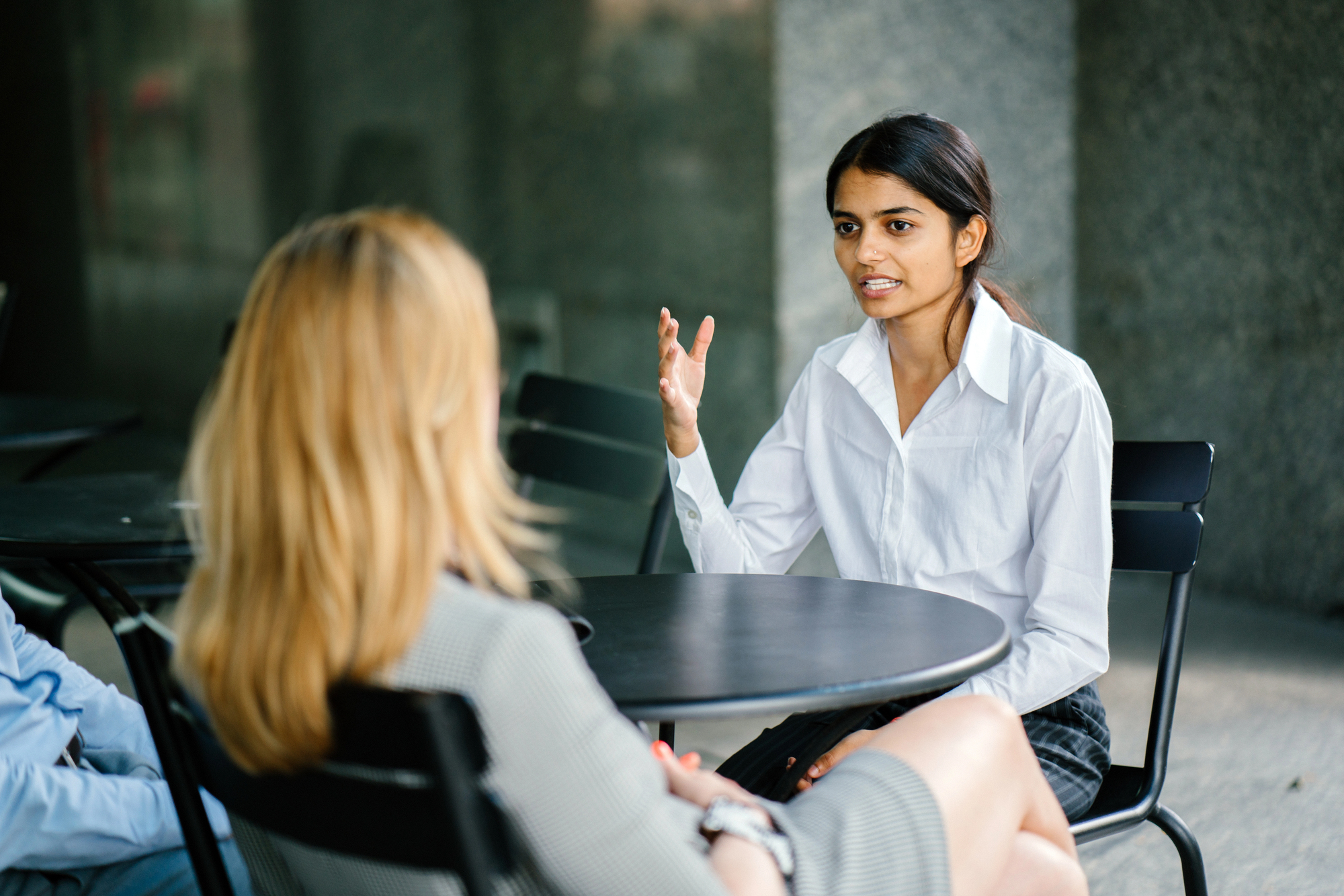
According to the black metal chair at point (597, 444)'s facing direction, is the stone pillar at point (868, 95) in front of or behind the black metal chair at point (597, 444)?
behind

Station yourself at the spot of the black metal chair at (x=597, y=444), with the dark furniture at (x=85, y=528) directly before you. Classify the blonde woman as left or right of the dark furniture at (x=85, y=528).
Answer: left

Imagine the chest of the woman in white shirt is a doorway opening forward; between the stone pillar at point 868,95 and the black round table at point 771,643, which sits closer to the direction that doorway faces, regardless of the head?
the black round table

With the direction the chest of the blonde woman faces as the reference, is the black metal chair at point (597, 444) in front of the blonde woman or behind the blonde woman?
in front

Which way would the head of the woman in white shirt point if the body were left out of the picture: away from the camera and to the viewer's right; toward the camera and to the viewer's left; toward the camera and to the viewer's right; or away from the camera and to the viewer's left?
toward the camera and to the viewer's left

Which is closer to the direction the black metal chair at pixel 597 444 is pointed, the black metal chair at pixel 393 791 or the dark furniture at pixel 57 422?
the black metal chair

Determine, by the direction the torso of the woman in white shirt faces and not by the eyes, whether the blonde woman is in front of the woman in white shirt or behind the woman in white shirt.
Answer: in front

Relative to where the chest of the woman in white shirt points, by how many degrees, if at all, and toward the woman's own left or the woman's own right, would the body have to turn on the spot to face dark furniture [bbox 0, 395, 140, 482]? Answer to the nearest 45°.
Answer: approximately 90° to the woman's own right

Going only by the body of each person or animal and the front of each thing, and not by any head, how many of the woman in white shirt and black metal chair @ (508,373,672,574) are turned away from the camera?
0

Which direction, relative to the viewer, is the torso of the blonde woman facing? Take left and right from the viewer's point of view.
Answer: facing away from the viewer and to the right of the viewer

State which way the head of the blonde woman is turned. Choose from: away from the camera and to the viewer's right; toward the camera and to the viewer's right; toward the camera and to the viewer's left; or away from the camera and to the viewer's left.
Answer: away from the camera and to the viewer's right

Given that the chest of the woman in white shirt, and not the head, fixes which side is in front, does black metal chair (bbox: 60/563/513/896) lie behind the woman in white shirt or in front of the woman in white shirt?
in front

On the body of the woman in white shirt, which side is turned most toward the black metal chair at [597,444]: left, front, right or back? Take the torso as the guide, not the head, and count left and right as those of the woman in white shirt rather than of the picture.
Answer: right
